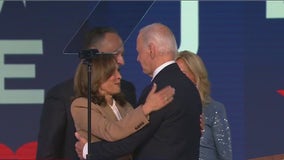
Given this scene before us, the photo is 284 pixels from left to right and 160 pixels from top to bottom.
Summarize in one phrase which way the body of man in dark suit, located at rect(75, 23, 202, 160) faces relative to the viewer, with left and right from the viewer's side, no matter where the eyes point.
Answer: facing away from the viewer and to the left of the viewer

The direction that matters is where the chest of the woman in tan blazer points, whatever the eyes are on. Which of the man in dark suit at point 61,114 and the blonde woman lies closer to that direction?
the blonde woman

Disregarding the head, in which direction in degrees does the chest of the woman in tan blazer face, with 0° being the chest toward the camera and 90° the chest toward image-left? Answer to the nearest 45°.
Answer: approximately 315°

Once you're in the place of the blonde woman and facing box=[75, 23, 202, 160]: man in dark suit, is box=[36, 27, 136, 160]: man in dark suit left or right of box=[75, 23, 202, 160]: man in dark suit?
right

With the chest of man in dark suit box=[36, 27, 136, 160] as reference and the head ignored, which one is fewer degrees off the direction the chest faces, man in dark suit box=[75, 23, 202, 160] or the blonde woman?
the man in dark suit

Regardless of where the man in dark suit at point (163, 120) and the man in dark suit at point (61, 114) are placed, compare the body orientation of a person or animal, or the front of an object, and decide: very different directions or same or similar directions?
very different directions

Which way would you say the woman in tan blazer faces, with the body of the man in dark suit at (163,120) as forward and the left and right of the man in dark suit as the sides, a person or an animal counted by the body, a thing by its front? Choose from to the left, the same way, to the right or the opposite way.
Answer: the opposite way

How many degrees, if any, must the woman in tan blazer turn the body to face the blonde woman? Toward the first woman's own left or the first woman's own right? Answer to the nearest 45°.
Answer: approximately 90° to the first woman's own left

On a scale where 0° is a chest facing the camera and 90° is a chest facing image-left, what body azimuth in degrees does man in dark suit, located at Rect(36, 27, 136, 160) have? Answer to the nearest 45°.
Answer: approximately 315°

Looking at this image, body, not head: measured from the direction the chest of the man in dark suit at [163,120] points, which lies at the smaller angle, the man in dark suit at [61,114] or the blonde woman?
the man in dark suit
